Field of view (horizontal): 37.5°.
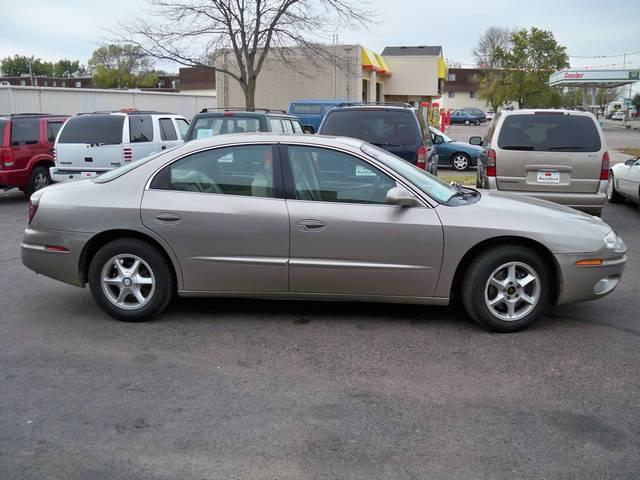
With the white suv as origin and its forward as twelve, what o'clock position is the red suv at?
The red suv is roughly at 9 o'clock from the white suv.

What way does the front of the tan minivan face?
away from the camera

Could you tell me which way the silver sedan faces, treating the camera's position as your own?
facing to the right of the viewer

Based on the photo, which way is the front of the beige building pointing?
to the viewer's right

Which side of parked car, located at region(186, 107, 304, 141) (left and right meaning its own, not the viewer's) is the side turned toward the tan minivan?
right

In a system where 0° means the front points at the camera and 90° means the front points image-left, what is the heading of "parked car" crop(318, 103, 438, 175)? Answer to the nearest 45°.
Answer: approximately 180°

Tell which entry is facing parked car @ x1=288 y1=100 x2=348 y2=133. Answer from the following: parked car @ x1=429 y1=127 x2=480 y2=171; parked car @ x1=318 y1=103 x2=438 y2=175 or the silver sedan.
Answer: parked car @ x1=318 y1=103 x2=438 y2=175

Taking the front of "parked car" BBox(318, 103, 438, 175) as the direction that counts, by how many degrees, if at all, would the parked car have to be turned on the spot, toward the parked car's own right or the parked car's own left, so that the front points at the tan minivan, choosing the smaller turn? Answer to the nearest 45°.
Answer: approximately 90° to the parked car's own right

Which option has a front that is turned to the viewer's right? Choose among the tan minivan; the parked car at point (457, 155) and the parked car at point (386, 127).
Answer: the parked car at point (457, 155)

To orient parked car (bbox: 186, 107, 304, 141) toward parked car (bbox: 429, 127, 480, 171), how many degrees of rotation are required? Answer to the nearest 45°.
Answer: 0° — it already faces it

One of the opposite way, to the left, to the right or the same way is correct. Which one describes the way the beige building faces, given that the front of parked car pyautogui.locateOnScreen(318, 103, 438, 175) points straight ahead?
to the right
